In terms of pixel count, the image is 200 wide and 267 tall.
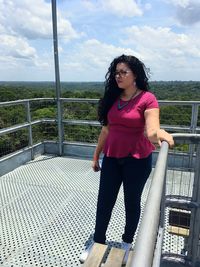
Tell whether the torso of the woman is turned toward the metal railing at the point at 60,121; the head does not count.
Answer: no

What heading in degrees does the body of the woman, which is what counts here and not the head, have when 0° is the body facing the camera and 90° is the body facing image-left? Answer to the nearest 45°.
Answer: approximately 45°
